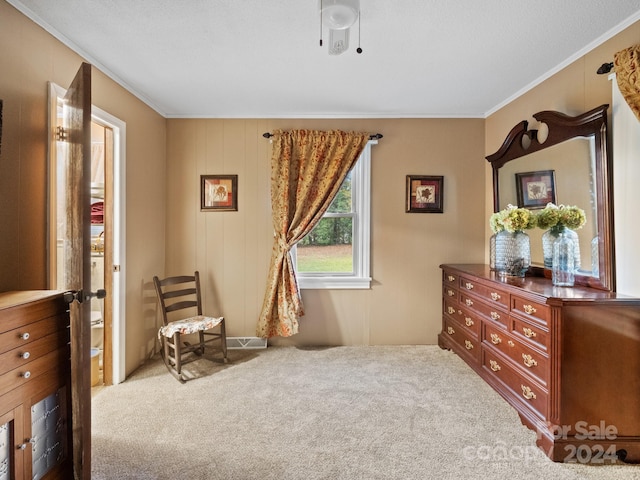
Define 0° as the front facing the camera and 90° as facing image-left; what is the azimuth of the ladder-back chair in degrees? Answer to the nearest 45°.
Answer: approximately 315°

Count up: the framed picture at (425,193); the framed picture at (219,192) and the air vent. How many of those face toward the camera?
3

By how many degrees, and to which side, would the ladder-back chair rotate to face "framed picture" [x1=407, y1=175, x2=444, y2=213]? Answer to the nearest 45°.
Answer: approximately 45° to its left

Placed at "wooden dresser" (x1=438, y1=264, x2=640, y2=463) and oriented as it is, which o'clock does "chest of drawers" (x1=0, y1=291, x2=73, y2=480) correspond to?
The chest of drawers is roughly at 12 o'clock from the wooden dresser.

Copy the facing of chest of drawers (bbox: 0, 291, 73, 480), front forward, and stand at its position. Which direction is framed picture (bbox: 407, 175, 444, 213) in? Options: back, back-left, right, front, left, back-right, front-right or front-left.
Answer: front-left

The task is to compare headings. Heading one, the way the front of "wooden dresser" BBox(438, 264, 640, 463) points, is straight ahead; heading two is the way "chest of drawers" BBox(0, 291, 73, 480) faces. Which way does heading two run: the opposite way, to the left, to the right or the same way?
the opposite way

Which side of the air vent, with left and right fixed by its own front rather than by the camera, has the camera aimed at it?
front

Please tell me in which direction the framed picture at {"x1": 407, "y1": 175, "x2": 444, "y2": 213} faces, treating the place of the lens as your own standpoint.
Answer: facing the viewer

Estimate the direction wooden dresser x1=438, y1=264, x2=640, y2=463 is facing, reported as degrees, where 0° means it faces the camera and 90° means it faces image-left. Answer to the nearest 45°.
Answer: approximately 45°

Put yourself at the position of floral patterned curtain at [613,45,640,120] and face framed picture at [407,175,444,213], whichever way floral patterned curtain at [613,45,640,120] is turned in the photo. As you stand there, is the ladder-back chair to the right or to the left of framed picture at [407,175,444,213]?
left

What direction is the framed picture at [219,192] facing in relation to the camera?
toward the camera

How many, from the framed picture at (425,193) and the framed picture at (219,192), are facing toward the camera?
2

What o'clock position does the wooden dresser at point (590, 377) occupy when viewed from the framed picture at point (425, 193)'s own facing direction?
The wooden dresser is roughly at 11 o'clock from the framed picture.

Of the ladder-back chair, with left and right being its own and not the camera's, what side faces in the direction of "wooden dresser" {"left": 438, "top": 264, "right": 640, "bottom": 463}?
front

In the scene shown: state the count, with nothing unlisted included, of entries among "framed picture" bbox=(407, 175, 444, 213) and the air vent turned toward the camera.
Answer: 2

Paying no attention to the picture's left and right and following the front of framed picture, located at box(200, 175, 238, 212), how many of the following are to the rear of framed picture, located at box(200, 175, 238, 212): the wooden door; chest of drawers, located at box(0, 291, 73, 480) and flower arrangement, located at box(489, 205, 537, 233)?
0

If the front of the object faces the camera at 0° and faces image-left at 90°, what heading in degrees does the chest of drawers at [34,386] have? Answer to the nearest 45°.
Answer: approximately 315°
